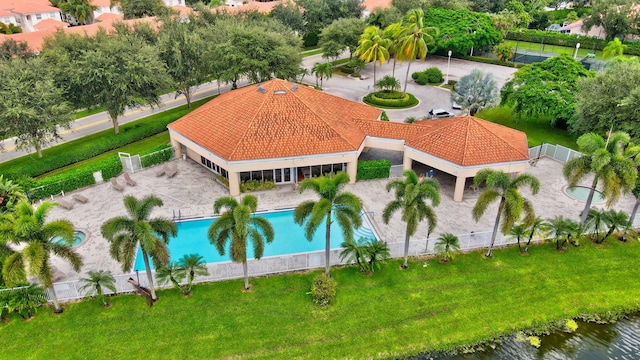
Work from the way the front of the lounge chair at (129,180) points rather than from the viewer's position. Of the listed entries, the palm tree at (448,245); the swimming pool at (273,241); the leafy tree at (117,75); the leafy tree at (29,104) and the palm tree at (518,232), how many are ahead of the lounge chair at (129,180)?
3

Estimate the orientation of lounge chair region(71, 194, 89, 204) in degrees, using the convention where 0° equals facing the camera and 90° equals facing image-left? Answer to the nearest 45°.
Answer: approximately 315°

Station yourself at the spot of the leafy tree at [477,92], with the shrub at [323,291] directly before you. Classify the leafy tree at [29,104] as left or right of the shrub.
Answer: right

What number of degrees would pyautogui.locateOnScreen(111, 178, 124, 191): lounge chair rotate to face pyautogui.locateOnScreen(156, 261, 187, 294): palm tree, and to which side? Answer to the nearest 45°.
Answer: approximately 45° to its right

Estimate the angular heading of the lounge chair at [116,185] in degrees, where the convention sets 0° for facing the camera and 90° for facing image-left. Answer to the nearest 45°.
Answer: approximately 315°

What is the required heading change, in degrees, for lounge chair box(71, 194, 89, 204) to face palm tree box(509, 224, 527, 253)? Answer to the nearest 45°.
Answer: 0° — it already faces it

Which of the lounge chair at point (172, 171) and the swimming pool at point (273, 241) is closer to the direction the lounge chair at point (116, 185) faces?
the swimming pool

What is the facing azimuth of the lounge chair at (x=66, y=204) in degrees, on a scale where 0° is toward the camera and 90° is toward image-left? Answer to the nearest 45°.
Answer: approximately 315°

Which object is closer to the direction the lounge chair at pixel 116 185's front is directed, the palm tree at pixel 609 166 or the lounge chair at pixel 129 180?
the palm tree

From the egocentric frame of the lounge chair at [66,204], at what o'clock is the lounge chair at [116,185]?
the lounge chair at [116,185] is roughly at 10 o'clock from the lounge chair at [66,204].

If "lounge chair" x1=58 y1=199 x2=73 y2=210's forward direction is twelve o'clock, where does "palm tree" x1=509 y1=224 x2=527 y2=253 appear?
The palm tree is roughly at 12 o'clock from the lounge chair.
